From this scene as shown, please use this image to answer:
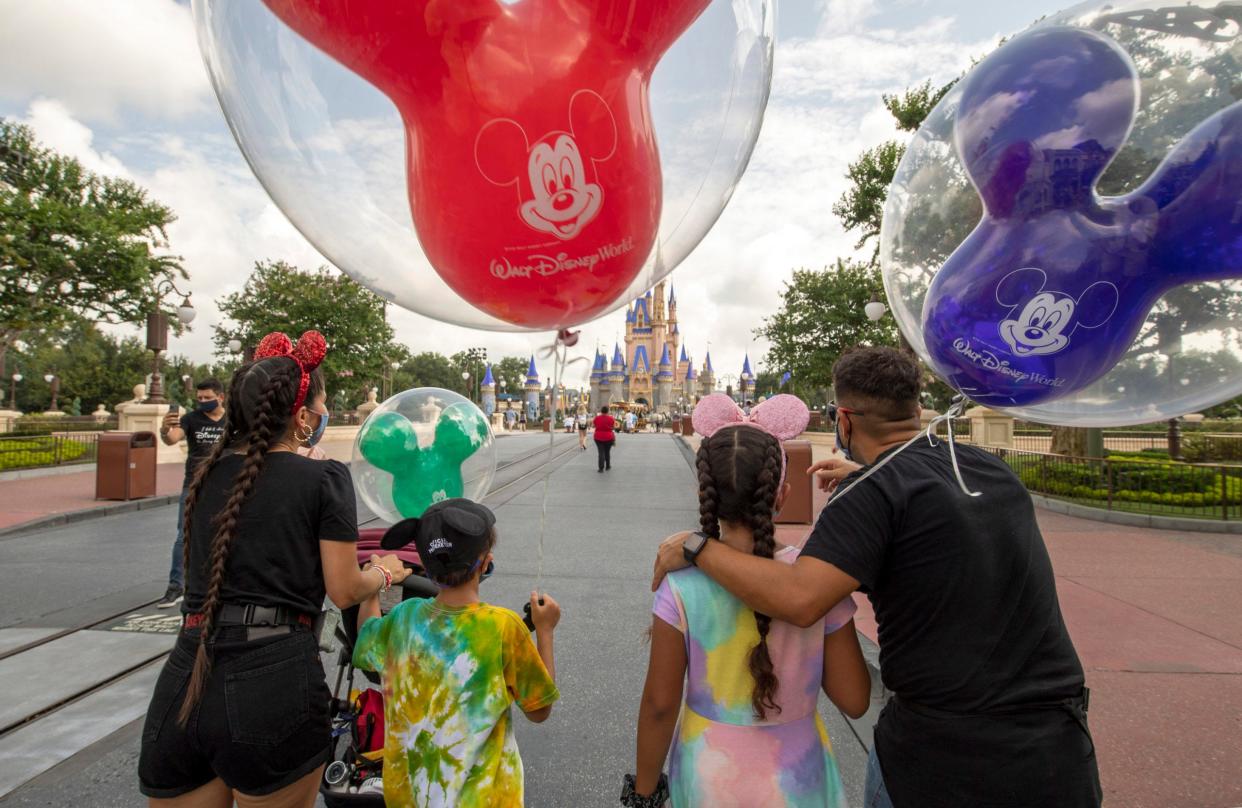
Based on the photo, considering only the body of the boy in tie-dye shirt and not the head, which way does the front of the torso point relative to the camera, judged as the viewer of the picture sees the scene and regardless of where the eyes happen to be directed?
away from the camera

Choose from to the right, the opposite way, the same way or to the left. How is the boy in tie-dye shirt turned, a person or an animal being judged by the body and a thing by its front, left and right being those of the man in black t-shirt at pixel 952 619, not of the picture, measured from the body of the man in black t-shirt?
the same way

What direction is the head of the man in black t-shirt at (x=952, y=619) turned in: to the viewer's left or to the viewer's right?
to the viewer's left

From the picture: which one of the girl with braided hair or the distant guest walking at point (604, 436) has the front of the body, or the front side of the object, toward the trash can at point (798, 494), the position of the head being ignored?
the girl with braided hair

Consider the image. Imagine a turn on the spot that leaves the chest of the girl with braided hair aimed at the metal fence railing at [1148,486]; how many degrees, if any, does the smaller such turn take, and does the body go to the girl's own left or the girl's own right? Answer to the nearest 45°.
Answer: approximately 45° to the girl's own right

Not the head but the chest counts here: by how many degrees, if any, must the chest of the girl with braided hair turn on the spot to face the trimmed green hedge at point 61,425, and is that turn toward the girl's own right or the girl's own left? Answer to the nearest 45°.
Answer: approximately 45° to the girl's own left

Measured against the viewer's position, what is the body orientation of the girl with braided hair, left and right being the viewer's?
facing away from the viewer

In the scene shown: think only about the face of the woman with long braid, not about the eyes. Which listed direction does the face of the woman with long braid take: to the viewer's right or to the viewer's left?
to the viewer's right
